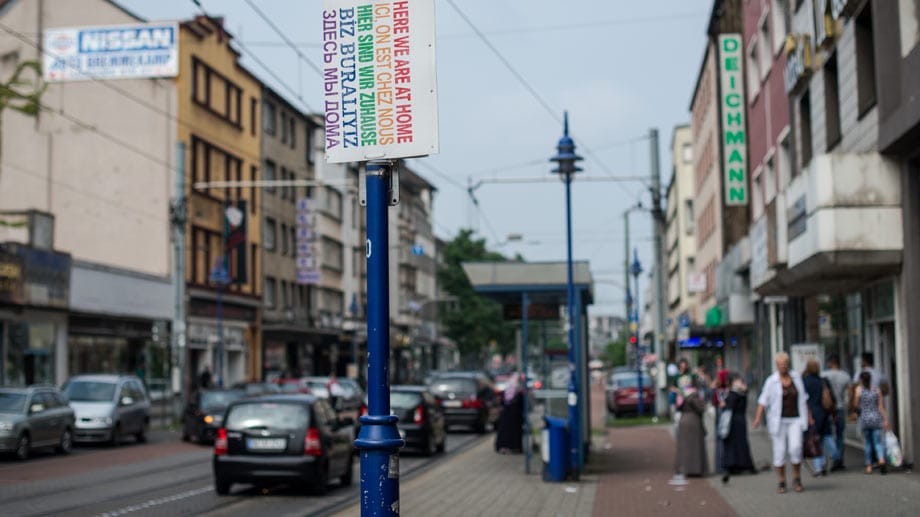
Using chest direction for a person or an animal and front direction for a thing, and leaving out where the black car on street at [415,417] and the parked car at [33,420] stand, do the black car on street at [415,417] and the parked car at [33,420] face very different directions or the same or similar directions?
very different directions

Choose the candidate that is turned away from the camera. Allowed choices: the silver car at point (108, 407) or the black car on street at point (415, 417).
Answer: the black car on street

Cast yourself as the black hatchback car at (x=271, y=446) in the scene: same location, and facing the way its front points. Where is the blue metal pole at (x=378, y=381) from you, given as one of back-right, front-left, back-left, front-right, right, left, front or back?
back

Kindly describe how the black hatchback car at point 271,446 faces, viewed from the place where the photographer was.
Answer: facing away from the viewer

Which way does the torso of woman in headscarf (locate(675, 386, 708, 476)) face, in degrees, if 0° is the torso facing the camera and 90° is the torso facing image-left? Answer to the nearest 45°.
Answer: approximately 180°

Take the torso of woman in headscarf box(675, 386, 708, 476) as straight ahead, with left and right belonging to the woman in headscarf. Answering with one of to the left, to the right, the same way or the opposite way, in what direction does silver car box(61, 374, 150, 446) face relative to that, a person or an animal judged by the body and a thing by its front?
the opposite way

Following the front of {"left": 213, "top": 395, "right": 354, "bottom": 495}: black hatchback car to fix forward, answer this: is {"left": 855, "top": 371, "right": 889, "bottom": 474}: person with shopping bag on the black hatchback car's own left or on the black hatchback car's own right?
on the black hatchback car's own right

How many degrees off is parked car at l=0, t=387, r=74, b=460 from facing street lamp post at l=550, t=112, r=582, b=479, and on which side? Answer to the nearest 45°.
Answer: approximately 90° to its left

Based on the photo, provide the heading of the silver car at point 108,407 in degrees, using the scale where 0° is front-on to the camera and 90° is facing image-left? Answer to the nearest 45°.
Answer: approximately 45°
